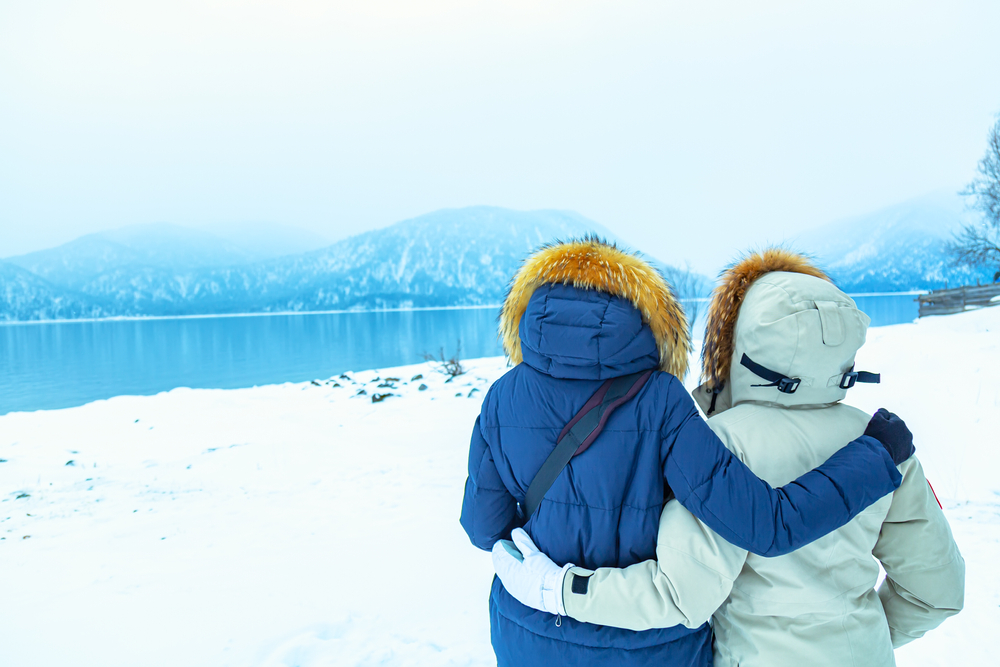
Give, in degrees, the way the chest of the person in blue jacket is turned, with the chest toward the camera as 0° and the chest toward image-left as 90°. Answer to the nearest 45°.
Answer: approximately 180°

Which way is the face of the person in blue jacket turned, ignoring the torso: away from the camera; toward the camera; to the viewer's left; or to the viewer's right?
away from the camera
